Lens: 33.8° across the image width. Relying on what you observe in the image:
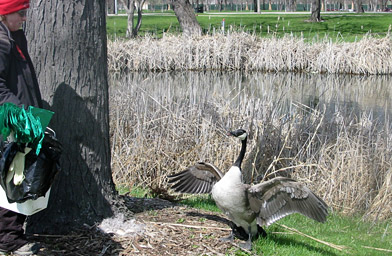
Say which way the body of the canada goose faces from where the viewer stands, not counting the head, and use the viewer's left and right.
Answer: facing the viewer and to the left of the viewer
